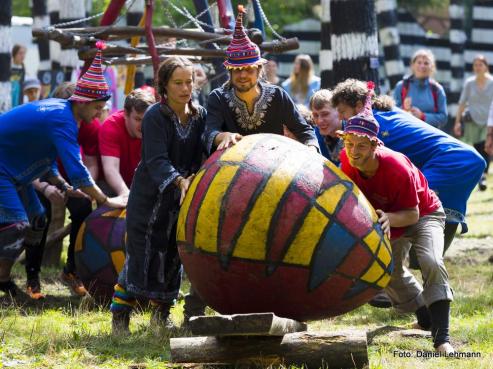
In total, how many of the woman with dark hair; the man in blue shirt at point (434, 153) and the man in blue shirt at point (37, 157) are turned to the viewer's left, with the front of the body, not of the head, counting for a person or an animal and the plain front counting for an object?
1

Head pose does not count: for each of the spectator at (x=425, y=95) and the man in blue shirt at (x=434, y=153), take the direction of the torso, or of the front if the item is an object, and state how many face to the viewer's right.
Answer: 0

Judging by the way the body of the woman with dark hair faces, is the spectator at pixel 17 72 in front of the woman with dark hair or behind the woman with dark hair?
behind

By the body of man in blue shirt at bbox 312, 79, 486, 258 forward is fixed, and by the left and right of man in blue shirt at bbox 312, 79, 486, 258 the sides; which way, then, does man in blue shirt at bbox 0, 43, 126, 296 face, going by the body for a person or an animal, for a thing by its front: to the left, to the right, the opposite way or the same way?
the opposite way

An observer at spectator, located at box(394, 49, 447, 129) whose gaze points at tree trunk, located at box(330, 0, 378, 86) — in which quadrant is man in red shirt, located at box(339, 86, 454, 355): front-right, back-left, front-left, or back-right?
front-left

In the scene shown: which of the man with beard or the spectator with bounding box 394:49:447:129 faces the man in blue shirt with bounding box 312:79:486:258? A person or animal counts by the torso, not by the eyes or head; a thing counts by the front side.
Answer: the spectator

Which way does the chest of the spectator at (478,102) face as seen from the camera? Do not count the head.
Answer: toward the camera

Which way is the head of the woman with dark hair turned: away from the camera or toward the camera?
toward the camera

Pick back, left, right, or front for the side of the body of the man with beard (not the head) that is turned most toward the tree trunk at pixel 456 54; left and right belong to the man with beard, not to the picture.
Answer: back

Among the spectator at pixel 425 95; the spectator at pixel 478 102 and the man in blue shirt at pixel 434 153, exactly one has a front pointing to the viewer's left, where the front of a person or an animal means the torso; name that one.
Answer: the man in blue shirt

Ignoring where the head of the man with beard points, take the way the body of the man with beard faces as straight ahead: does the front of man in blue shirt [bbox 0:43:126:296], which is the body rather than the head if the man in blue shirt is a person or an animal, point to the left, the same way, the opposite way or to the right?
to the left

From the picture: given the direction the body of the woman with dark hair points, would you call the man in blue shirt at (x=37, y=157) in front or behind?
behind

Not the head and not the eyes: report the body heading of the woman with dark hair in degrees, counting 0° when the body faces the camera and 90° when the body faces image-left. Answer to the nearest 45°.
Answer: approximately 315°

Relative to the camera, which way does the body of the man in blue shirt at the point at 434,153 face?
to the viewer's left

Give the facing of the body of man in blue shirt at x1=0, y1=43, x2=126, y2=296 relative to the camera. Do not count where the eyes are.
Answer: to the viewer's right
